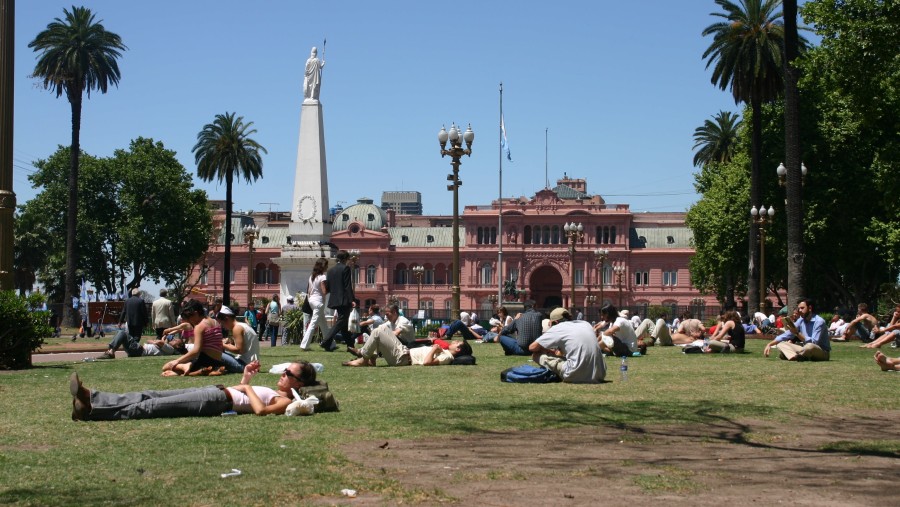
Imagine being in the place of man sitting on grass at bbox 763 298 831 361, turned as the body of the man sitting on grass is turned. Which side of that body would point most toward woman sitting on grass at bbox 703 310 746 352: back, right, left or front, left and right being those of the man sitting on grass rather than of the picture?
right

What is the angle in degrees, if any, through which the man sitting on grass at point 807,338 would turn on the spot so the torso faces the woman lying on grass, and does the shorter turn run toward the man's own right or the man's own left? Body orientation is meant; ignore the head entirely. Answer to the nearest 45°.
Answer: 0° — they already face them

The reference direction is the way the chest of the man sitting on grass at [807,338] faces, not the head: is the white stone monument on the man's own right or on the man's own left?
on the man's own right

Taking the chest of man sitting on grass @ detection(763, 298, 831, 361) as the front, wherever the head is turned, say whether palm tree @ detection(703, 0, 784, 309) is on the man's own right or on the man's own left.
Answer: on the man's own right

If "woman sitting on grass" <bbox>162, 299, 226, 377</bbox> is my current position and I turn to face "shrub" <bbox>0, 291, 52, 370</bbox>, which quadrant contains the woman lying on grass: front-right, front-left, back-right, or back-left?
back-left

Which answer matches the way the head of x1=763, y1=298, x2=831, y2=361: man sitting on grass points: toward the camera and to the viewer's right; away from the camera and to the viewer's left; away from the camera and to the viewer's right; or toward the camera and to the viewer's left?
toward the camera and to the viewer's left

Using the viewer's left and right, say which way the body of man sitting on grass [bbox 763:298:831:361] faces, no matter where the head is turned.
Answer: facing the viewer and to the left of the viewer

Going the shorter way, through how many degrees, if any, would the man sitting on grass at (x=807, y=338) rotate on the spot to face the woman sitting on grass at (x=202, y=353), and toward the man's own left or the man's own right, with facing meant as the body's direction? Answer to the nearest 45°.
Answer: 0° — they already face them

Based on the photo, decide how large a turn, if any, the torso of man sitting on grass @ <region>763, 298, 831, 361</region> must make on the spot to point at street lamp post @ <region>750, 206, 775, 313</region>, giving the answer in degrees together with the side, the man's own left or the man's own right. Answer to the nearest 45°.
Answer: approximately 135° to the man's own right

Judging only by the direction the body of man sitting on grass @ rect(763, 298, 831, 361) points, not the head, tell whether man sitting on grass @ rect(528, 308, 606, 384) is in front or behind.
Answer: in front

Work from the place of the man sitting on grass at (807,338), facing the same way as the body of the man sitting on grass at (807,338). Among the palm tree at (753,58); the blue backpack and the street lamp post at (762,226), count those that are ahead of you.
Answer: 1
